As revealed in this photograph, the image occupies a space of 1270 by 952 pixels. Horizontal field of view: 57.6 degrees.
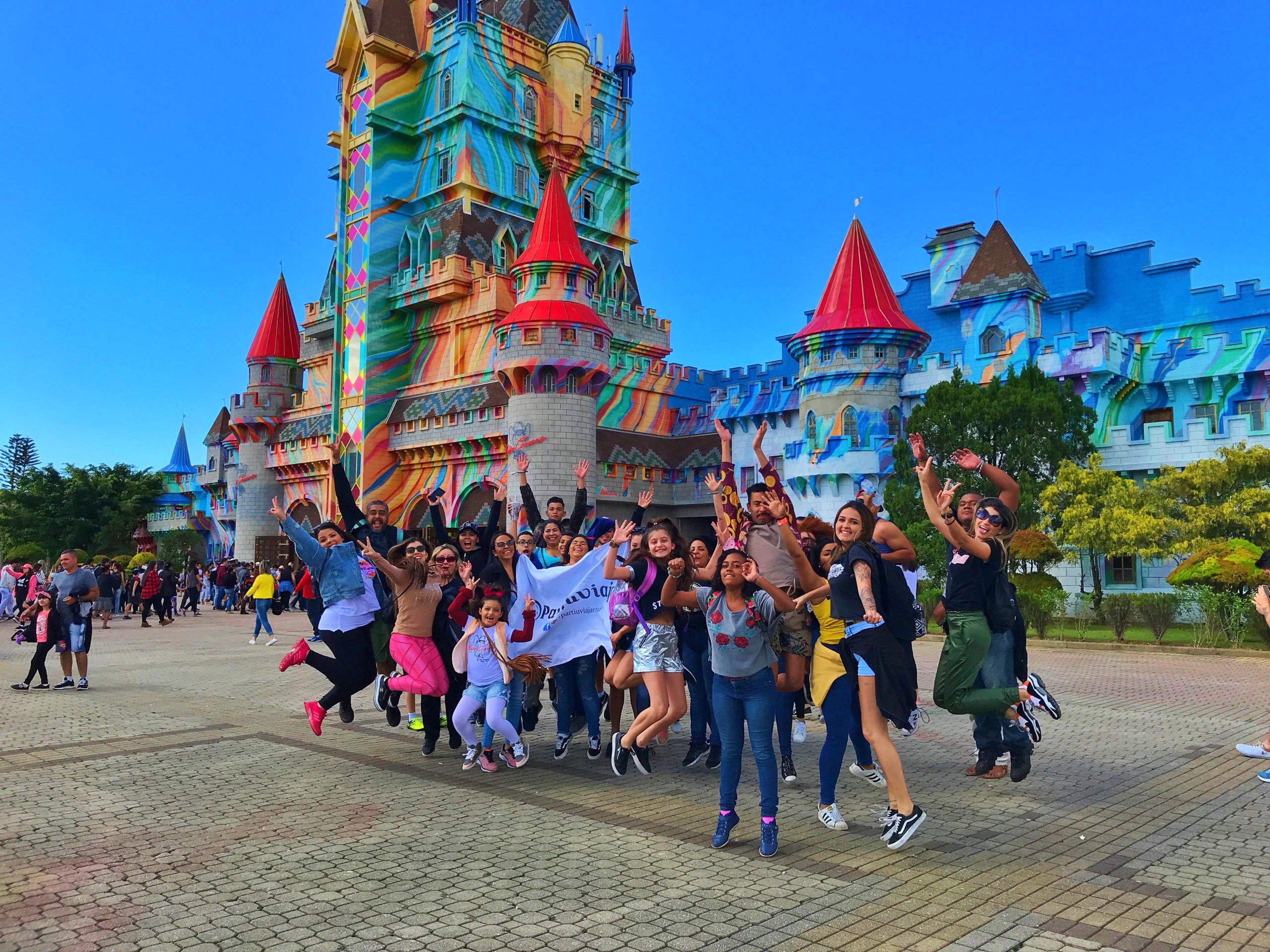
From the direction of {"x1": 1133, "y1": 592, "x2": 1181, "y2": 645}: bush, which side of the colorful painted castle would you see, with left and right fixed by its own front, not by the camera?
left

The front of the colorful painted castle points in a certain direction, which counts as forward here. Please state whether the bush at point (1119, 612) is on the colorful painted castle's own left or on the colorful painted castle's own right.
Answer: on the colorful painted castle's own left

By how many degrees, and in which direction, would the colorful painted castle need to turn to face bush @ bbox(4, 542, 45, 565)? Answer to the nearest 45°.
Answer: approximately 45° to its right

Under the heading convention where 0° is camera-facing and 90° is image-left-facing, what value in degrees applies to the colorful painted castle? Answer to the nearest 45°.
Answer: approximately 45°

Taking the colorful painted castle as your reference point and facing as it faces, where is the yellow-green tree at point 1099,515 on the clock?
The yellow-green tree is roughly at 9 o'clock from the colorful painted castle.
